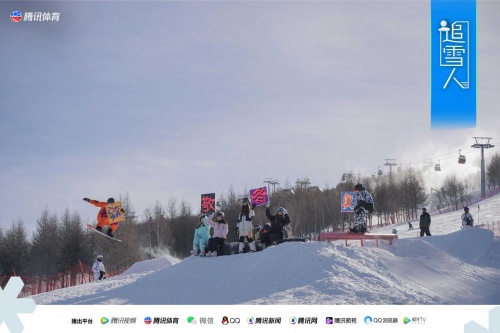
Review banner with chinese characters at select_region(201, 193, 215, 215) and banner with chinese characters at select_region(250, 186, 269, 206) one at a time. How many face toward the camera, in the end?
2

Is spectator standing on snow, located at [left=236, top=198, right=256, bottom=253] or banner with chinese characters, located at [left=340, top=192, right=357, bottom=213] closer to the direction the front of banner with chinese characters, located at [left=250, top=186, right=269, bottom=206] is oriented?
the spectator standing on snow

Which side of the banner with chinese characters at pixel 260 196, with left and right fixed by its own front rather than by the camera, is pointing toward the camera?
front

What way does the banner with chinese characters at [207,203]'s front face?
toward the camera

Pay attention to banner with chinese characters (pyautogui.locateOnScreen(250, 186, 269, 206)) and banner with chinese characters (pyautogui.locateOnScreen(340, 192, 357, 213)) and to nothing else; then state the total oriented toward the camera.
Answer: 2

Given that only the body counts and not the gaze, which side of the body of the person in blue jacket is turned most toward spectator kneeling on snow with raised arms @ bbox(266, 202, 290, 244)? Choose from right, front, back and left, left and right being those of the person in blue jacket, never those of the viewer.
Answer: left

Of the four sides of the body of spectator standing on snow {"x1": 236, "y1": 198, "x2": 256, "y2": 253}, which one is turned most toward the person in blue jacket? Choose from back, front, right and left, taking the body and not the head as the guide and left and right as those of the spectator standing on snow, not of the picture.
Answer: right

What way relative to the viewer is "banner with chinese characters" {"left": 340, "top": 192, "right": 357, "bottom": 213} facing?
toward the camera
